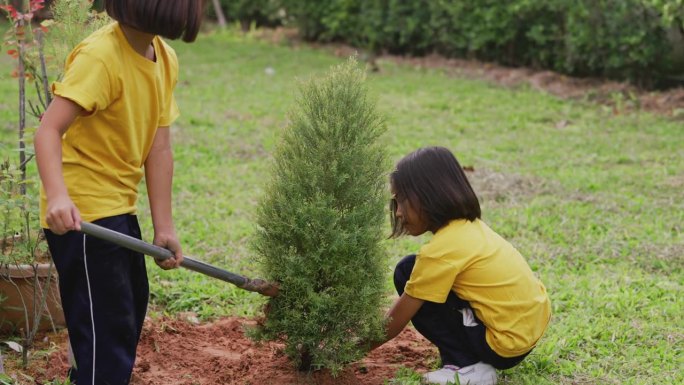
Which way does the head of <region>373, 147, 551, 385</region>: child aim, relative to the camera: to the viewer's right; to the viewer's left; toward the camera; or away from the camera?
to the viewer's left

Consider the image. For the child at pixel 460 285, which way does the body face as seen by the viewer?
to the viewer's left

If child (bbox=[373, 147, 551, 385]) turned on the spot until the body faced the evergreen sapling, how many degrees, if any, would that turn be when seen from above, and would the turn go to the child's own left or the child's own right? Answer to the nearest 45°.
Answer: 0° — they already face it

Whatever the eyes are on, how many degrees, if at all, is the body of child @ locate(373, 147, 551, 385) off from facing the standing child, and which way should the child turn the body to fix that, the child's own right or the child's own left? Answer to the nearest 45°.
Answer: approximately 45° to the child's own left

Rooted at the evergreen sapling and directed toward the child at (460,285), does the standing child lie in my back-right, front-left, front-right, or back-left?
back-right
